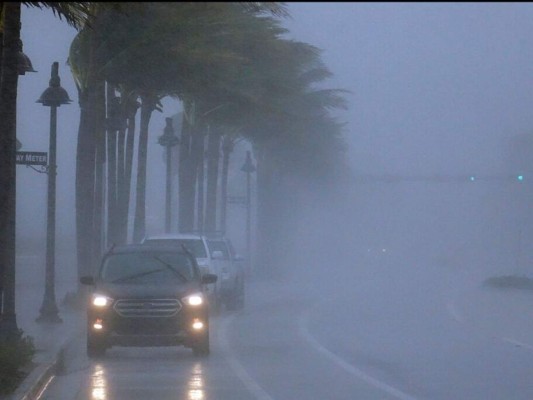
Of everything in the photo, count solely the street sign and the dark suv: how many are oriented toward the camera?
2

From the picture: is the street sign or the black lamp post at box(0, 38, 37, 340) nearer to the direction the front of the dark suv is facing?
the black lamp post

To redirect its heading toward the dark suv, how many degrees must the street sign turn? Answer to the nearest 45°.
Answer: approximately 45° to its left

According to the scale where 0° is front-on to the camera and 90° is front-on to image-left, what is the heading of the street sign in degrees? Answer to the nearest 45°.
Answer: approximately 0°

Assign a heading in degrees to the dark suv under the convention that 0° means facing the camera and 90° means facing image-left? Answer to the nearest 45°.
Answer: approximately 0°

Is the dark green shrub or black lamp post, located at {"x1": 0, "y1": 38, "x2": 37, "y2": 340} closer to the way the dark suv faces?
the dark green shrub
